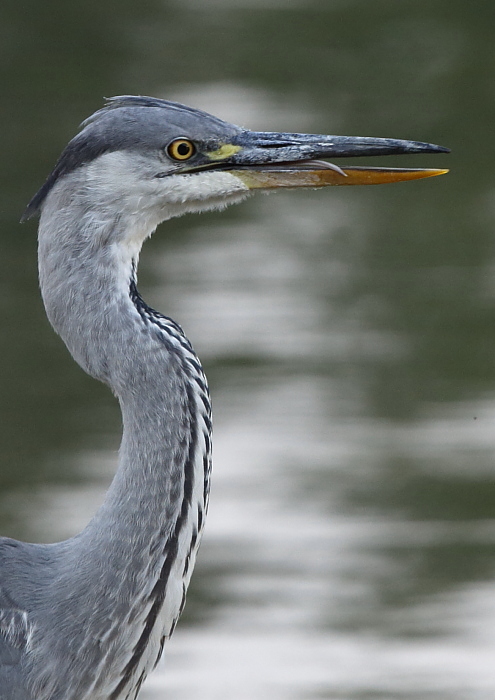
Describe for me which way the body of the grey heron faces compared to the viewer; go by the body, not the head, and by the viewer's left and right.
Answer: facing to the right of the viewer
